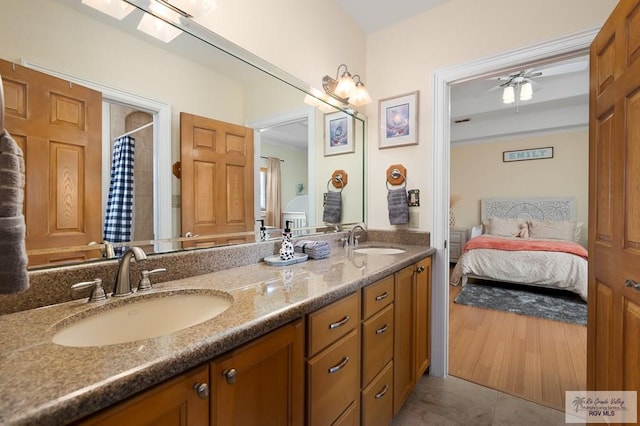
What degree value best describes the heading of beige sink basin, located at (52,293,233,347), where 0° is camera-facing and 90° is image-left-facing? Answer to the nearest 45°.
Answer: approximately 315°

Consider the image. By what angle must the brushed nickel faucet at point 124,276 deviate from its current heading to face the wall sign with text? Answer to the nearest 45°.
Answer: approximately 45° to its left

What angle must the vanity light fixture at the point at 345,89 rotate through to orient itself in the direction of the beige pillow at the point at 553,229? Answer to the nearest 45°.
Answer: approximately 90° to its left

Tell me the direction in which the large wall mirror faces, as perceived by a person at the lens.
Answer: facing the viewer and to the right of the viewer

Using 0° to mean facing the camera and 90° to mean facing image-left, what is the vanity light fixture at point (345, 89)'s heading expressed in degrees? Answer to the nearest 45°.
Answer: approximately 315°

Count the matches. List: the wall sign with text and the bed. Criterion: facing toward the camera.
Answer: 2

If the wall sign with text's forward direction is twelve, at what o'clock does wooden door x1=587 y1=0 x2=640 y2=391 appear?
The wooden door is roughly at 12 o'clock from the wall sign with text.

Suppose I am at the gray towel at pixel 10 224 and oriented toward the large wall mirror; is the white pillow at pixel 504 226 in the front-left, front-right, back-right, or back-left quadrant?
front-right

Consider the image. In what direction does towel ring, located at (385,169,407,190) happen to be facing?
toward the camera

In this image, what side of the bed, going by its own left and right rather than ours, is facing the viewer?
front

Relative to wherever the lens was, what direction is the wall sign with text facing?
facing the viewer

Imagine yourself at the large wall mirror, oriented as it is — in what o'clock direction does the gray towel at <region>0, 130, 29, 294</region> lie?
The gray towel is roughly at 2 o'clock from the large wall mirror.

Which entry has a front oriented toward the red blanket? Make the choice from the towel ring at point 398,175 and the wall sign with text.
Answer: the wall sign with text
